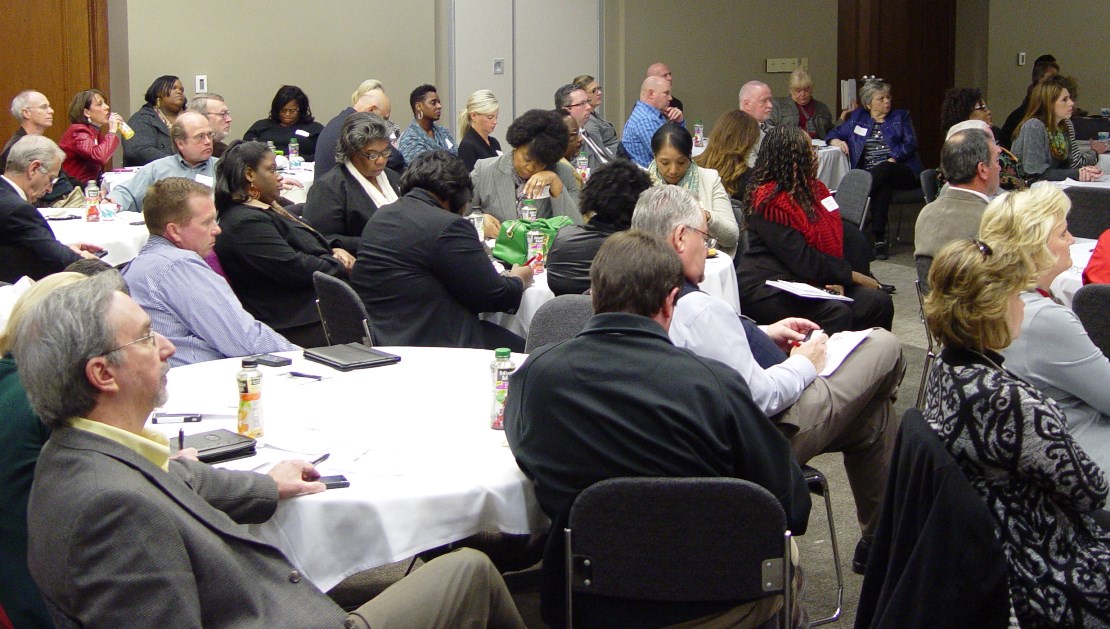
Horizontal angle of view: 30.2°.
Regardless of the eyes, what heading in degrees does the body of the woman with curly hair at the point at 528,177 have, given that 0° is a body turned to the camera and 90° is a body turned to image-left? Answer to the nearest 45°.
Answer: approximately 0°

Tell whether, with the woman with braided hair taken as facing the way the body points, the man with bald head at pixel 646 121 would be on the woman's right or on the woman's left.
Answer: on the woman's left

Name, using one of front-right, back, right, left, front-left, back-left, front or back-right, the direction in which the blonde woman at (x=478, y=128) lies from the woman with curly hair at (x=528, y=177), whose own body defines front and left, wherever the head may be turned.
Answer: back

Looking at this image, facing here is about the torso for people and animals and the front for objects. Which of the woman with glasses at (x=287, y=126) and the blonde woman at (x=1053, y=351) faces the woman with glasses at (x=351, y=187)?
the woman with glasses at (x=287, y=126)
